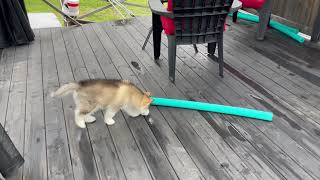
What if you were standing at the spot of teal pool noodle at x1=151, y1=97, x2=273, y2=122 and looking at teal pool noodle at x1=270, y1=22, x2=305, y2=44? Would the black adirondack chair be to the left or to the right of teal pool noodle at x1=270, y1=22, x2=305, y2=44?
left

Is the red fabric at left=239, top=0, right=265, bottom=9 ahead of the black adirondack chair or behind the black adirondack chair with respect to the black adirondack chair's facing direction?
ahead

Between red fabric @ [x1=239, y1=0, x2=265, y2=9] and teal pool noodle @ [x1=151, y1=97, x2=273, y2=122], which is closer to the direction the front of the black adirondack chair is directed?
the red fabric

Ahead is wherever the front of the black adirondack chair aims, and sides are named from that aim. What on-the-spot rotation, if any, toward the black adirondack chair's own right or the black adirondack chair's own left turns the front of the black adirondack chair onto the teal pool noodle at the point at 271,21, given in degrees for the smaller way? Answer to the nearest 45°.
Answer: approximately 45° to the black adirondack chair's own right

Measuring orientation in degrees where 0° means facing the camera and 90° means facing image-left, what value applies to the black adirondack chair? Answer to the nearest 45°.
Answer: approximately 180°

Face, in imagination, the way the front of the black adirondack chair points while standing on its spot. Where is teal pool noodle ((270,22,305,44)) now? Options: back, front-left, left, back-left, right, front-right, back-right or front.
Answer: front-right

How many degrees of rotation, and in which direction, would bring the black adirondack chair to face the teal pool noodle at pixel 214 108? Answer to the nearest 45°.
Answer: approximately 180°
